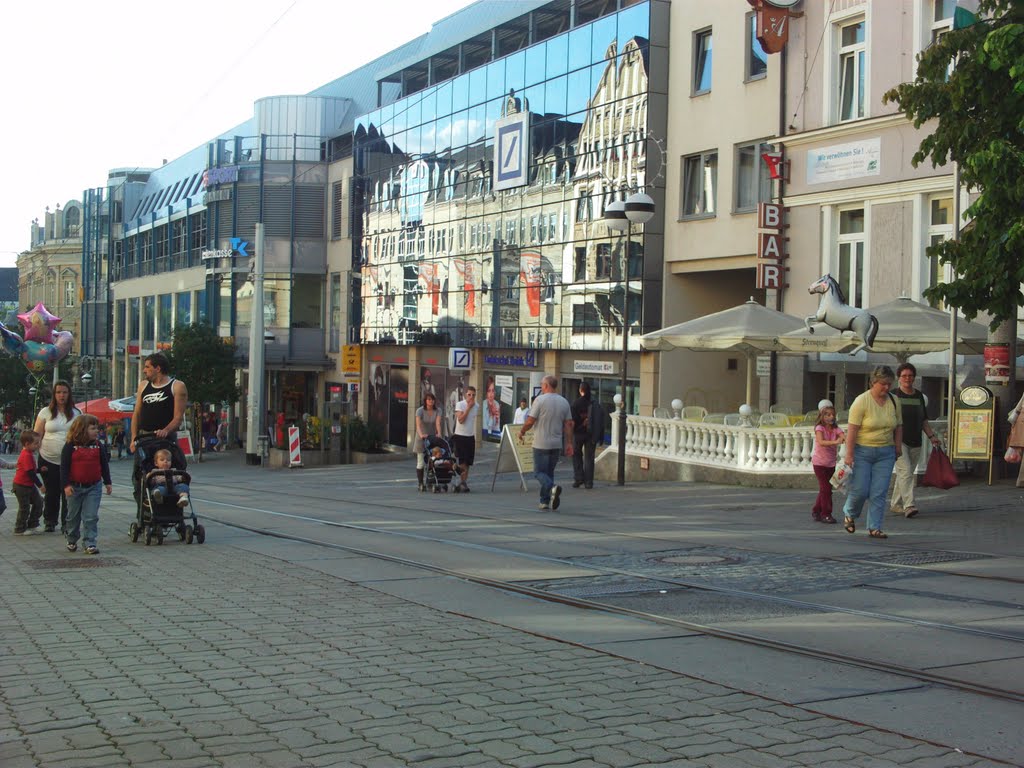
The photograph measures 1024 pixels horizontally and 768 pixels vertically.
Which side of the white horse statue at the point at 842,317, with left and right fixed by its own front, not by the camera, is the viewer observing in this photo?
left

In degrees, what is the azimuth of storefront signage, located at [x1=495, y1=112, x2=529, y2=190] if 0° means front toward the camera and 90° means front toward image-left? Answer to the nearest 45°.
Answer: approximately 45°

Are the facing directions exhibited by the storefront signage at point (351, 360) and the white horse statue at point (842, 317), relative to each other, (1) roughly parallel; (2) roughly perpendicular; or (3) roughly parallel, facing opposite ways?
roughly perpendicular

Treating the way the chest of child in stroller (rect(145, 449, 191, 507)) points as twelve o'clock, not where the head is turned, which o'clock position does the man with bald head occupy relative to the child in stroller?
The man with bald head is roughly at 8 o'clock from the child in stroller.

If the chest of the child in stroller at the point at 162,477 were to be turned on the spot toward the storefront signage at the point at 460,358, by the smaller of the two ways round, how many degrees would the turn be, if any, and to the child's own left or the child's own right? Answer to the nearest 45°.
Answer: approximately 180°

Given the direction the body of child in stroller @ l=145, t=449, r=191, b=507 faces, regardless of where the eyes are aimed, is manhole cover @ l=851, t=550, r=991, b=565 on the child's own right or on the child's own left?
on the child's own left

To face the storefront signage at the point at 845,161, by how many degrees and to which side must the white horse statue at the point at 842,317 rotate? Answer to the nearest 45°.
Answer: approximately 90° to its right

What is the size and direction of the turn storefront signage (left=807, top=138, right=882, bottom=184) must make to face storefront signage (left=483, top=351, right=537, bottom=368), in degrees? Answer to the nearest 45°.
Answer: approximately 90° to its right

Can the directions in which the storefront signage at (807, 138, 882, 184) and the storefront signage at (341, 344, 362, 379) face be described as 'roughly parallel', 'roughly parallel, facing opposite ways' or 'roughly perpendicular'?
roughly perpendicular

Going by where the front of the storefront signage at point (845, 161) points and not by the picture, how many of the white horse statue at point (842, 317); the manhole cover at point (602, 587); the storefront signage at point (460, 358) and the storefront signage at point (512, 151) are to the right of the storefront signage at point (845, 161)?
2

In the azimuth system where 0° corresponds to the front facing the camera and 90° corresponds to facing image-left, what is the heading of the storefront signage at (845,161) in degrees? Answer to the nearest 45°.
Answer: approximately 45°
